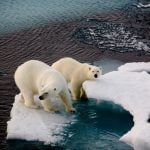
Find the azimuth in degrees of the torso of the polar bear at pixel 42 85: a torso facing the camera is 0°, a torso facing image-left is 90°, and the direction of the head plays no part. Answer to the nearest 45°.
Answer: approximately 315°

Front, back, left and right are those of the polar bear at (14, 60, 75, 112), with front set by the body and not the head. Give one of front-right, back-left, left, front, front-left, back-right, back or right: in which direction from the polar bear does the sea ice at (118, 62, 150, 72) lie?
left

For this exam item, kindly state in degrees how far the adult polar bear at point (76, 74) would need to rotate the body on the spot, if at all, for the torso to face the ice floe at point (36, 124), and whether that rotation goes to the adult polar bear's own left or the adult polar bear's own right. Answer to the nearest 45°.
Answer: approximately 90° to the adult polar bear's own right
